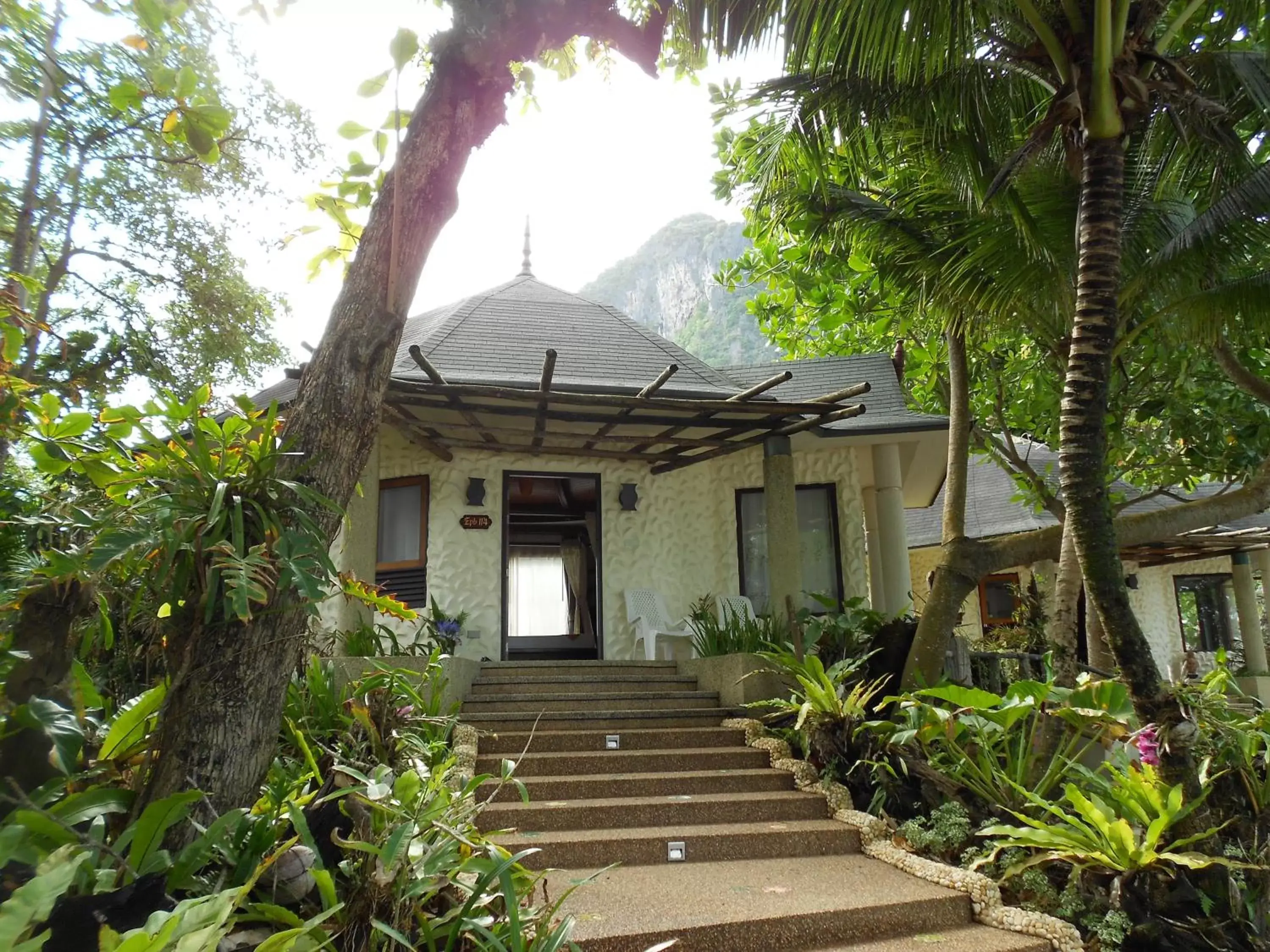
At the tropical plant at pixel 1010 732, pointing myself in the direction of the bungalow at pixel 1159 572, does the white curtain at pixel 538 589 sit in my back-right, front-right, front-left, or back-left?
front-left

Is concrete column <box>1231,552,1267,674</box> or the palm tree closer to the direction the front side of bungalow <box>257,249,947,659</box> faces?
the palm tree

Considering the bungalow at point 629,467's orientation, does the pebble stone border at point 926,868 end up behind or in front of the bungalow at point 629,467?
in front

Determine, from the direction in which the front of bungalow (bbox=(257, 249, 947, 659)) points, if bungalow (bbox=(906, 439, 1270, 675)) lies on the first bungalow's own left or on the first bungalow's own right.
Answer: on the first bungalow's own left

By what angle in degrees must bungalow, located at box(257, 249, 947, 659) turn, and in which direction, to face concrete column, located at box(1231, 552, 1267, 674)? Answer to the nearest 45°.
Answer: approximately 135° to its left

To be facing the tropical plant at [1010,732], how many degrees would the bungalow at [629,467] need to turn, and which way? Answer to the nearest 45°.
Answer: approximately 45° to its left

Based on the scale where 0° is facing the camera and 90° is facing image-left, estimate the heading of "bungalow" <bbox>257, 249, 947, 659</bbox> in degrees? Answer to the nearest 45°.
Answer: approximately 0°
